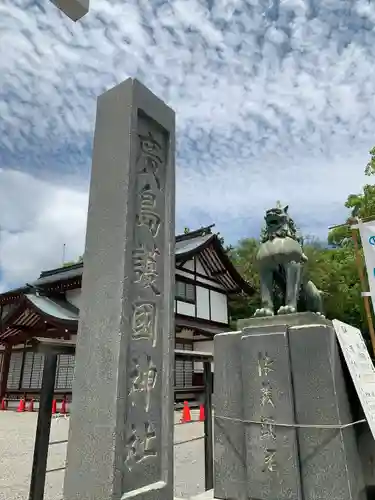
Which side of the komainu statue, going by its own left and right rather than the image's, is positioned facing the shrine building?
right

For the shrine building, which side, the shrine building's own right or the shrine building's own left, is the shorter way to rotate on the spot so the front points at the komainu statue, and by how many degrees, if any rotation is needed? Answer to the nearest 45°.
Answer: approximately 45° to the shrine building's own left

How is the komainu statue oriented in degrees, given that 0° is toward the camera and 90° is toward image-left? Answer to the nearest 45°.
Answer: approximately 45°
